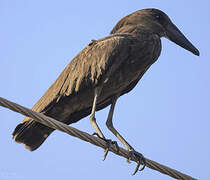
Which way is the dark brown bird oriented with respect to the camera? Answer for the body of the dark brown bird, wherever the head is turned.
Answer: to the viewer's right
